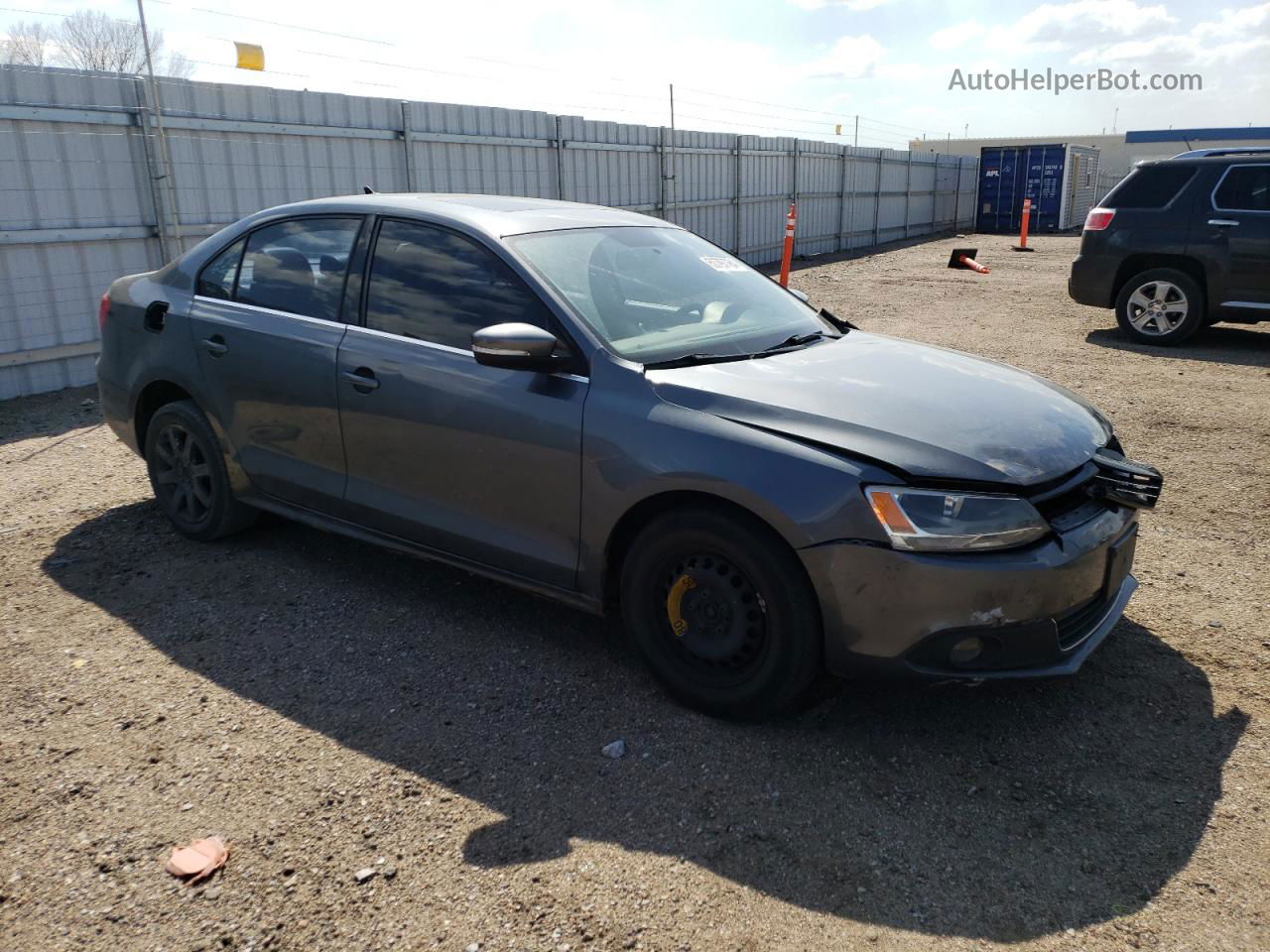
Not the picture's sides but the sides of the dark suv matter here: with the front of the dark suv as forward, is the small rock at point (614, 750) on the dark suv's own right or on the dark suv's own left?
on the dark suv's own right

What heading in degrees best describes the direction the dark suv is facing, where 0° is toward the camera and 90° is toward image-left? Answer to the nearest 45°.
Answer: approximately 270°

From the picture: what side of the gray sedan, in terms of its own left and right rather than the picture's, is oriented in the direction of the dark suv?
left

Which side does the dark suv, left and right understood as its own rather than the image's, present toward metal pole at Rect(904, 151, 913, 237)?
left

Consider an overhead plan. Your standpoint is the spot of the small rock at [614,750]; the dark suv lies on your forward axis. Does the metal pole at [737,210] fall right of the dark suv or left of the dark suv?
left

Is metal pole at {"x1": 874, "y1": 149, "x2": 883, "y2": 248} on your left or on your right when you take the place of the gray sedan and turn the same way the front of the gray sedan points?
on your left

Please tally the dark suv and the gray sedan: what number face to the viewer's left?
0

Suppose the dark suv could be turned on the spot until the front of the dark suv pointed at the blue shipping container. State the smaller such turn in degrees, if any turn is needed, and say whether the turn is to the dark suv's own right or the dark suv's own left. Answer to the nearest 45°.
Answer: approximately 90° to the dark suv's own left

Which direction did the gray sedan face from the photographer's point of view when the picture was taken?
facing the viewer and to the right of the viewer

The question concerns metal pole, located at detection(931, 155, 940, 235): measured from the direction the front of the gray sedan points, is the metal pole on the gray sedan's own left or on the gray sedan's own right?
on the gray sedan's own left
